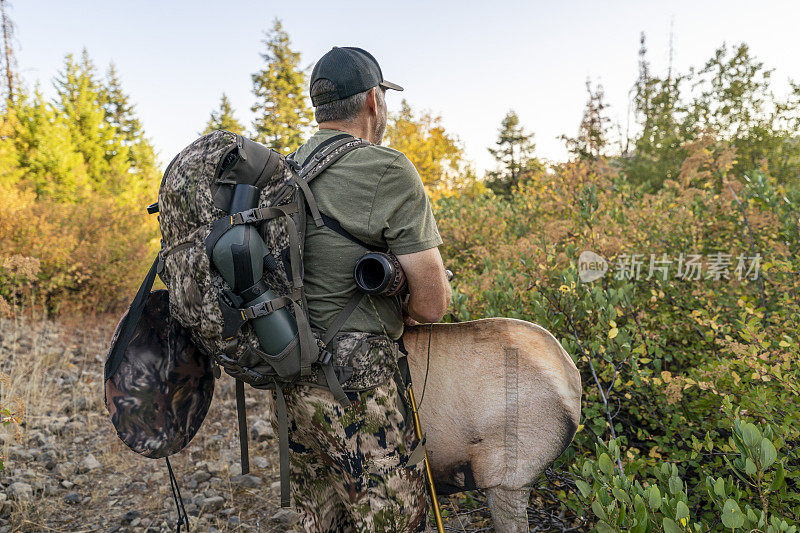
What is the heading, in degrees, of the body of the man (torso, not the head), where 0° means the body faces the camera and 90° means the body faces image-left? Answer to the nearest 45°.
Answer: approximately 225°

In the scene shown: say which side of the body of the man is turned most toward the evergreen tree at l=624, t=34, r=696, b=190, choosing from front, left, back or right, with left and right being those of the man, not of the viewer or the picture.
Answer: front

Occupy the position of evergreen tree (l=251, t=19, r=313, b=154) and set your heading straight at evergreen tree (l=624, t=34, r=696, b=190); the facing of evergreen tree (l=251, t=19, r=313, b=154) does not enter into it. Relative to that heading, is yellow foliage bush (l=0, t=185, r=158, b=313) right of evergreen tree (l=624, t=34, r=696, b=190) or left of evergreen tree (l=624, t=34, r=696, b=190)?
right

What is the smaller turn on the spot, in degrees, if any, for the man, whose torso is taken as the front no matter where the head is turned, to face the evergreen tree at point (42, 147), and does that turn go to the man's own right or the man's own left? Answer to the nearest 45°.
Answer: approximately 90° to the man's own left

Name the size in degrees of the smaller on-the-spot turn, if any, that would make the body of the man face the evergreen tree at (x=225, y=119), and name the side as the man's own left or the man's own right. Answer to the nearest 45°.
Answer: approximately 45° to the man's own left

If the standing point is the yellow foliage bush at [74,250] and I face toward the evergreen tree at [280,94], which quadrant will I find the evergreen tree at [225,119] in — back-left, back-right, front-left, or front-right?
front-left

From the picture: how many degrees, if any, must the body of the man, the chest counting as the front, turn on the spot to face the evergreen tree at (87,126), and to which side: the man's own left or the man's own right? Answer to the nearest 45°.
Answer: approximately 90° to the man's own left

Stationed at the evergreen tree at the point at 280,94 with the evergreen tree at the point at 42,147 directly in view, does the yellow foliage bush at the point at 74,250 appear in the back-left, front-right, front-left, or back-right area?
front-left

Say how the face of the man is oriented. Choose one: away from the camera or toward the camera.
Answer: away from the camera

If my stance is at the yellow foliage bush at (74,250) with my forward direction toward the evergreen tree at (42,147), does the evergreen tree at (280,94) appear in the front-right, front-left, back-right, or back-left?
front-right

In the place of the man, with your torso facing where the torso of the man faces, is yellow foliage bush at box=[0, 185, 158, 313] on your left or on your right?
on your left

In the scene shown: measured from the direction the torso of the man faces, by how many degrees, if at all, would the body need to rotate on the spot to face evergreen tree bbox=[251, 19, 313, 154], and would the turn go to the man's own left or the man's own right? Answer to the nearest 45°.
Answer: approximately 45° to the man's own left
